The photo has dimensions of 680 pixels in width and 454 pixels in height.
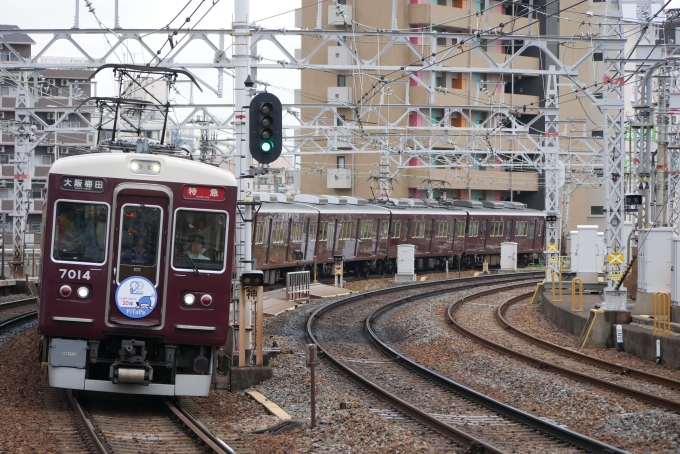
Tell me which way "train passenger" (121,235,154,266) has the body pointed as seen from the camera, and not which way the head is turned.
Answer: toward the camera

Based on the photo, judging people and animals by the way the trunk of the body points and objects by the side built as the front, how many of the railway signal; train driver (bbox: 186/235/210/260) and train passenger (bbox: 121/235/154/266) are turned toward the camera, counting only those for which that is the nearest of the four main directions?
3

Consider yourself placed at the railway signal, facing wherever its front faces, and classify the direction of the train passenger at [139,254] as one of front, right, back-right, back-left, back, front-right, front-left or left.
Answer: front-right

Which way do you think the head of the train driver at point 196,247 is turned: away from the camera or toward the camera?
toward the camera

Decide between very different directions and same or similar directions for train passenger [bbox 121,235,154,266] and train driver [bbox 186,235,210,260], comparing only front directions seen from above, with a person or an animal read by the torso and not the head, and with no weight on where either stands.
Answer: same or similar directions

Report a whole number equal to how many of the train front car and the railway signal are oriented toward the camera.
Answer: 2

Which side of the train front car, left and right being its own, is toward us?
front

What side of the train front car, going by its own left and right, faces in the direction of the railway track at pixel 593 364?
left

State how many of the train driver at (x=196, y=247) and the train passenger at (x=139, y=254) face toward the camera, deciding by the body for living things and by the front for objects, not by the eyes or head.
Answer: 2

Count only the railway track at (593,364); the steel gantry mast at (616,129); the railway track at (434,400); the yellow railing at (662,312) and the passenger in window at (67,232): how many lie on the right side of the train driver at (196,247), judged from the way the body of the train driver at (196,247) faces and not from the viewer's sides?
1

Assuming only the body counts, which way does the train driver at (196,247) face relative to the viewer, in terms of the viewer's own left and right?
facing the viewer

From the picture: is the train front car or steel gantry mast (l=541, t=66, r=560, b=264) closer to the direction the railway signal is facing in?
the train front car
